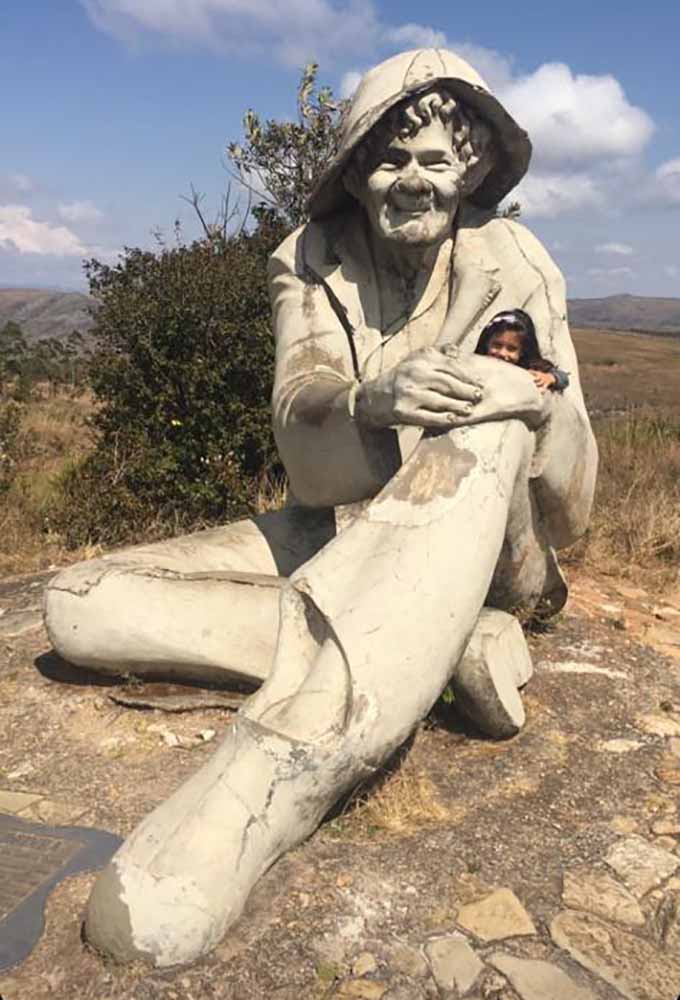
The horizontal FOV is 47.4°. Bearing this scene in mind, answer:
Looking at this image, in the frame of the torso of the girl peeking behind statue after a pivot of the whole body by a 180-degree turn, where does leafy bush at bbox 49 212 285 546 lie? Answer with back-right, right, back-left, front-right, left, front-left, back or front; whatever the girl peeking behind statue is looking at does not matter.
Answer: front-left

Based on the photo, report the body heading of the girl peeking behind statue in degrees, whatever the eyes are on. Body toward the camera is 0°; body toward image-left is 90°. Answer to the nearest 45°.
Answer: approximately 0°

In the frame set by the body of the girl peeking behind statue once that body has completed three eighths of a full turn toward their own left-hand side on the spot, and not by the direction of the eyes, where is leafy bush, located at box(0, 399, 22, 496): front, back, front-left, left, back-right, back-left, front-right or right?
left
